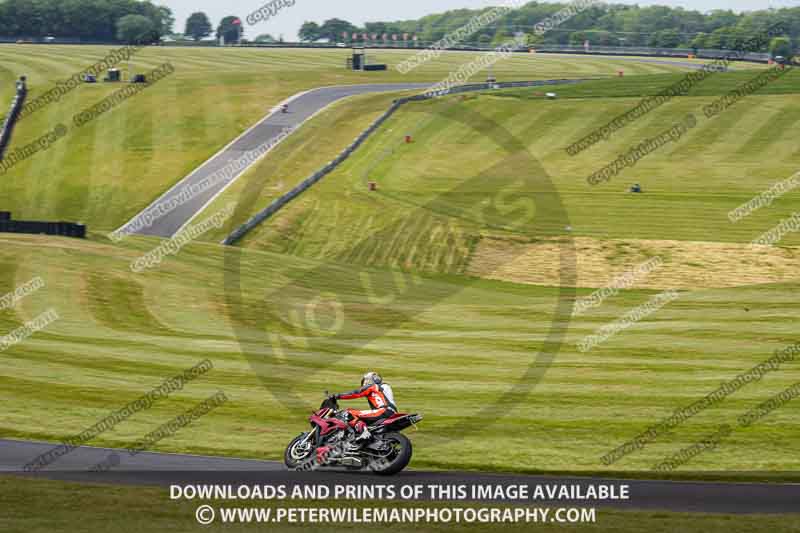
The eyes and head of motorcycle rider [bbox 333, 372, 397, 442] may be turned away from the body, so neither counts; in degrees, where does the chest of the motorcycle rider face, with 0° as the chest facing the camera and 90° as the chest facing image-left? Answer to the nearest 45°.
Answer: approximately 90°

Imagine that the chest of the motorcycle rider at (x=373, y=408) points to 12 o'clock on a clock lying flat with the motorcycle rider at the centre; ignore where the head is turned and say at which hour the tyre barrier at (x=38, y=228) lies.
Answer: The tyre barrier is roughly at 2 o'clock from the motorcycle rider.
